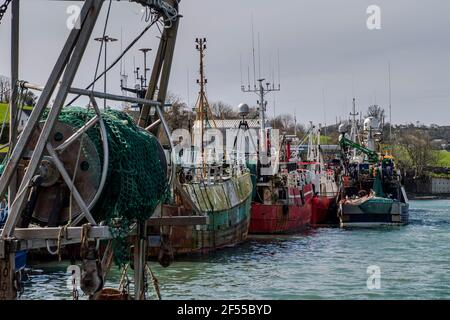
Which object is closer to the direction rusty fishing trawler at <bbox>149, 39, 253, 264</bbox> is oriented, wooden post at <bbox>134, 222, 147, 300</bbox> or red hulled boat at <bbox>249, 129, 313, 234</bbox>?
the red hulled boat

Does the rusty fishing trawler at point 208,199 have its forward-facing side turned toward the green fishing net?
no

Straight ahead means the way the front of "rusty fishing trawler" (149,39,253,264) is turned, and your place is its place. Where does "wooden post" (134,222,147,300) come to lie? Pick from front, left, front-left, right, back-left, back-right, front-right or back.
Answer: back-right

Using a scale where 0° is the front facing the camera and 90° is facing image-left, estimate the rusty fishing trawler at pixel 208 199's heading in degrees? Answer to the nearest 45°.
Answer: approximately 225°

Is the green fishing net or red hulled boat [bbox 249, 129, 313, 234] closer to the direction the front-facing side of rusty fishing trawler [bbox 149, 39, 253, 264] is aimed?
the red hulled boat
